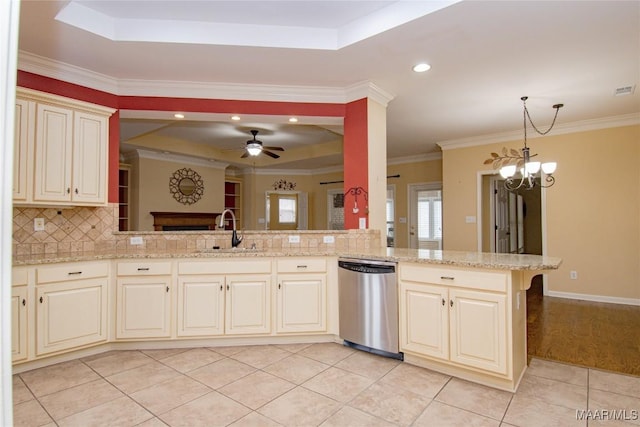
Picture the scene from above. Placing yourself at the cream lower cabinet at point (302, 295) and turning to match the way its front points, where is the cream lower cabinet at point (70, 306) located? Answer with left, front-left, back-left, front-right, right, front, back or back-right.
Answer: right

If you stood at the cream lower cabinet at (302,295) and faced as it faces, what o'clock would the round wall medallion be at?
The round wall medallion is roughly at 5 o'clock from the cream lower cabinet.

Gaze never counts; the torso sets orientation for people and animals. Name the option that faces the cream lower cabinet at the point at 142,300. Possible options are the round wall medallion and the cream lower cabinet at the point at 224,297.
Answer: the round wall medallion

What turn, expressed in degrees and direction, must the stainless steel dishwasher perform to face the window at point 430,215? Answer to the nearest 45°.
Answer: approximately 135° to its right

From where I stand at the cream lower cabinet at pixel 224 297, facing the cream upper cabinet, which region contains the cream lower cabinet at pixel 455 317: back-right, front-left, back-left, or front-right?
back-left

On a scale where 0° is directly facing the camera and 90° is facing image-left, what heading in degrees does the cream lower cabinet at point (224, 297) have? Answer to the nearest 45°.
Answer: approximately 0°

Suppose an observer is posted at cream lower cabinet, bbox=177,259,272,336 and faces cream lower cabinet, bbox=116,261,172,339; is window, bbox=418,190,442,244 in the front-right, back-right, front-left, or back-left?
back-right

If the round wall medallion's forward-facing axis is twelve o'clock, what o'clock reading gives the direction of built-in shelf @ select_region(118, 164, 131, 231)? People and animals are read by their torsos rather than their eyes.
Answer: The built-in shelf is roughly at 3 o'clock from the round wall medallion.
